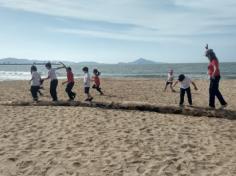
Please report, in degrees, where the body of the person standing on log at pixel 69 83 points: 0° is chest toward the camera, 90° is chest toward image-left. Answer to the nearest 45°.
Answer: approximately 90°
